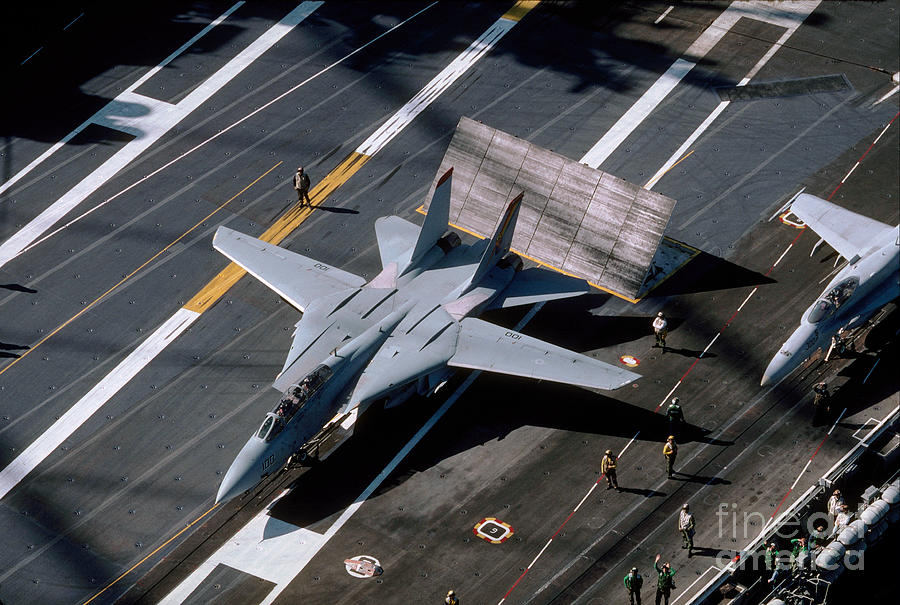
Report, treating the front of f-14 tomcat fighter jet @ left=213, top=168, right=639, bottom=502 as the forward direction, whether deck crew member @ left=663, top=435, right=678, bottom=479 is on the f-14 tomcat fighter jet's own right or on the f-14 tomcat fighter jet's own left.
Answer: on the f-14 tomcat fighter jet's own left

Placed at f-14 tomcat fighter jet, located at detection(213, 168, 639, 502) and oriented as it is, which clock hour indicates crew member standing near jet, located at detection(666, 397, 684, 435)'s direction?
The crew member standing near jet is roughly at 8 o'clock from the f-14 tomcat fighter jet.

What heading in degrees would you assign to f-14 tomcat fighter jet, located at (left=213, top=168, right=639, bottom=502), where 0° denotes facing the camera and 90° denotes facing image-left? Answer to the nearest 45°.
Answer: approximately 45°

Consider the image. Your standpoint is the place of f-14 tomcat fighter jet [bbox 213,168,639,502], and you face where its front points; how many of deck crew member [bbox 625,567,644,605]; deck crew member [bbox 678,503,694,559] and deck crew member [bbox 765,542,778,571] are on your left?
3

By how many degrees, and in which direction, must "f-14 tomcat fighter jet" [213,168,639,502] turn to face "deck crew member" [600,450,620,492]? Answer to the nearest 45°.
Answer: approximately 90° to its left

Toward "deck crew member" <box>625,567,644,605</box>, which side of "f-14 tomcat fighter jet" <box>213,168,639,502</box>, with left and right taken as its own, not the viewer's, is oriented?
left

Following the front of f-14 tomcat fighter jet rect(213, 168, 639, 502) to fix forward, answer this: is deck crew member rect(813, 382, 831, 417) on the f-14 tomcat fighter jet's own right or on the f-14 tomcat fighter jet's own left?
on the f-14 tomcat fighter jet's own left

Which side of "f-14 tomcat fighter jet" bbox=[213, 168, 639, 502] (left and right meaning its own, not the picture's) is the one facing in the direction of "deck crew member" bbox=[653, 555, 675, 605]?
left
